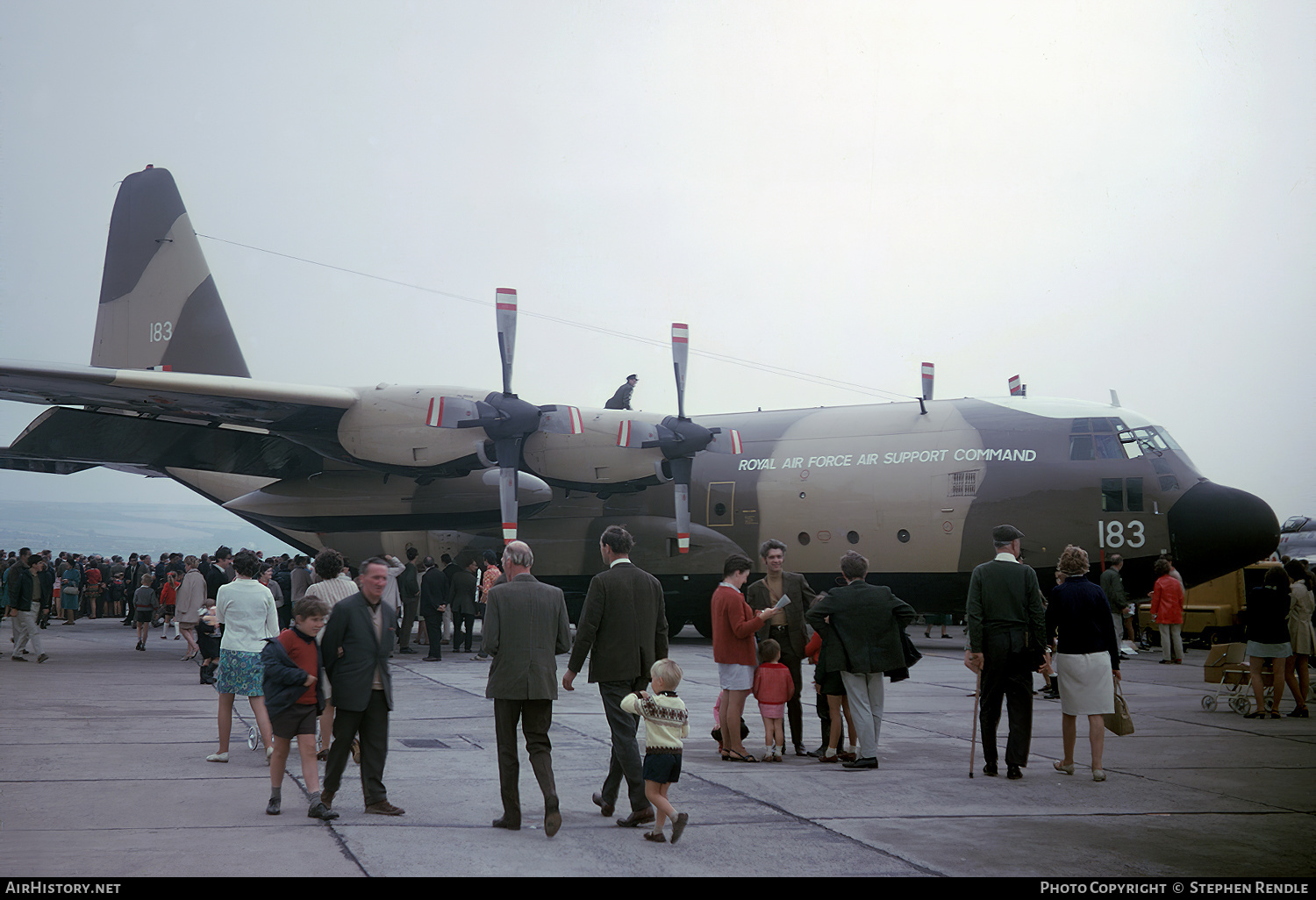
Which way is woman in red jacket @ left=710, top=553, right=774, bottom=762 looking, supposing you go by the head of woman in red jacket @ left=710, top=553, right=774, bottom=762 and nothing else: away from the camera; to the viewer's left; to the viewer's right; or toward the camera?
to the viewer's right

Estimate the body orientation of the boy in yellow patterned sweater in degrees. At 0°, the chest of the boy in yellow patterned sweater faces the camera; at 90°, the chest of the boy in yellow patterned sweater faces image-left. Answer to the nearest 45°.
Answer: approximately 135°

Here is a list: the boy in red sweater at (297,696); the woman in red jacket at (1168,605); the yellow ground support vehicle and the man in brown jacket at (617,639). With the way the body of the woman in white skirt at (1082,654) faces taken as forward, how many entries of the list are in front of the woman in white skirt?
2

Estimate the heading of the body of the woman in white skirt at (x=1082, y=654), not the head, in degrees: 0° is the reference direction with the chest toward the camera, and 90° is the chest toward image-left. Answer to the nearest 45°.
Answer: approximately 180°
